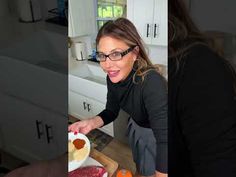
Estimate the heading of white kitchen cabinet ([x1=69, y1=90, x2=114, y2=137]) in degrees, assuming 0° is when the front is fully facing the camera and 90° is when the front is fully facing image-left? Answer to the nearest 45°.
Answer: approximately 45°

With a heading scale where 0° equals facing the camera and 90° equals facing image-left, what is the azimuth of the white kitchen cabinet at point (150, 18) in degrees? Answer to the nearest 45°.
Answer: approximately 0°
